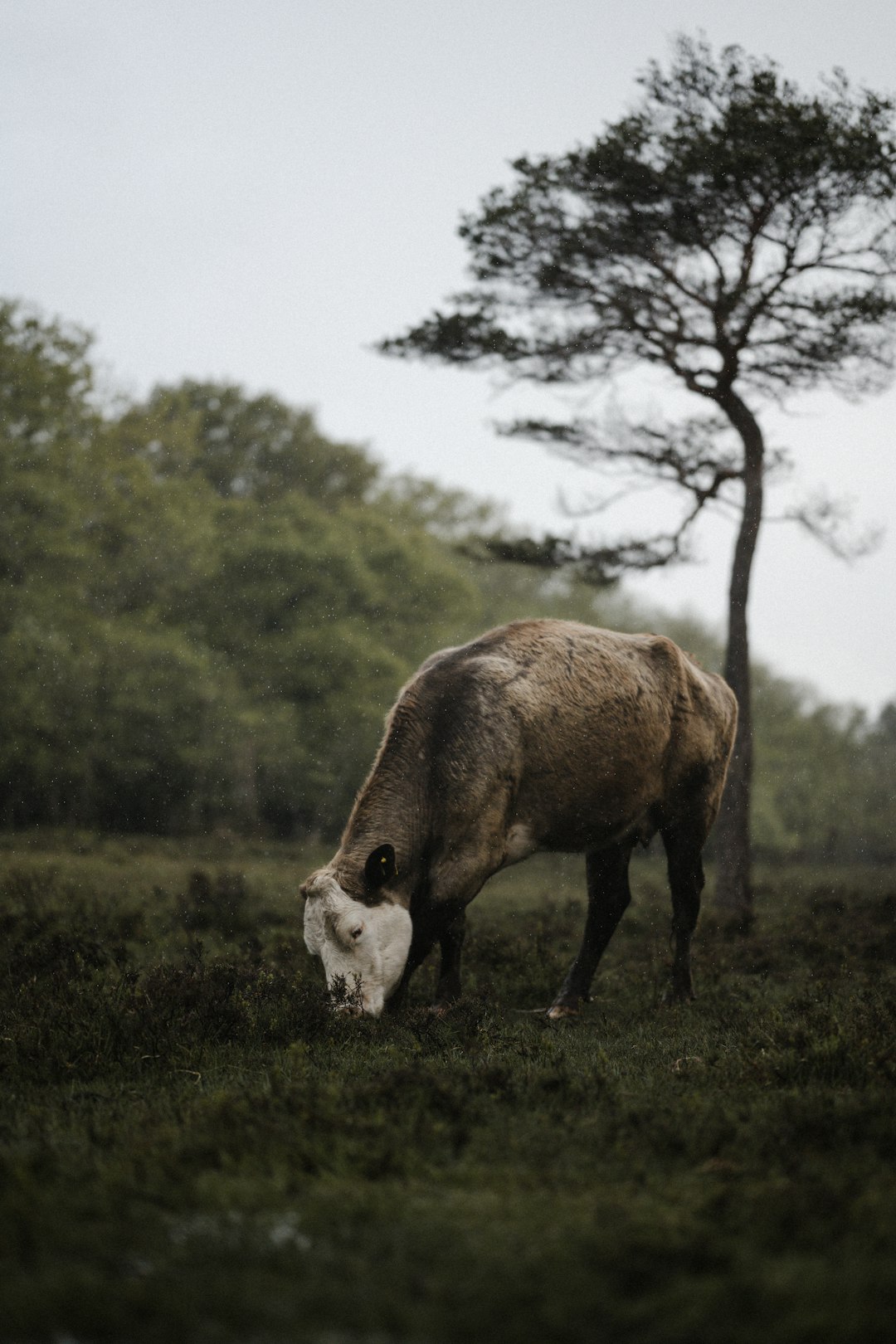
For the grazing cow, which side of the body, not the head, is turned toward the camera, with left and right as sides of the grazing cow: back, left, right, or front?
left
